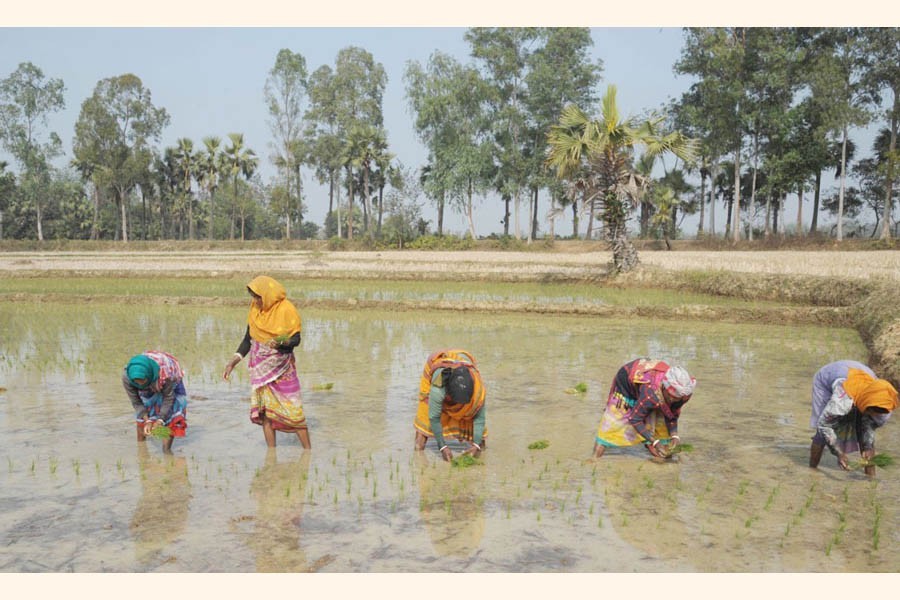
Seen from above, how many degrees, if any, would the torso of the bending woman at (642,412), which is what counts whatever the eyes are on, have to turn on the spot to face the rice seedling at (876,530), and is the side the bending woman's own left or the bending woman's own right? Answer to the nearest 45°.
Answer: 0° — they already face it

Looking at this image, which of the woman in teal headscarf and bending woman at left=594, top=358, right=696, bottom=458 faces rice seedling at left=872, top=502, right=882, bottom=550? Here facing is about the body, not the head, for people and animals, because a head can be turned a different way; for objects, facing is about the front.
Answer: the bending woman

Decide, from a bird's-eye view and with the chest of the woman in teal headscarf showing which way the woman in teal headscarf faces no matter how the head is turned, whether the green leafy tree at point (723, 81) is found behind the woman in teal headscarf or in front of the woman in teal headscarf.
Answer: behind

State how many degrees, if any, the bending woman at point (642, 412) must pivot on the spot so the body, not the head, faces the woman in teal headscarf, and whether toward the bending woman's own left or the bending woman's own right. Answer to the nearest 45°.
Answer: approximately 135° to the bending woman's own right

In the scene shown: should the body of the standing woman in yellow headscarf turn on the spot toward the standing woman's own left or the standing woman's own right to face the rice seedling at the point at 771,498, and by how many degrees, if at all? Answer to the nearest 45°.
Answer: approximately 90° to the standing woman's own left

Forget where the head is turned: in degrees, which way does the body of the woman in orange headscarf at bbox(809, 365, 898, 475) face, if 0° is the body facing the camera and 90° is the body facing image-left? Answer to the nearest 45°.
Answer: approximately 315°
